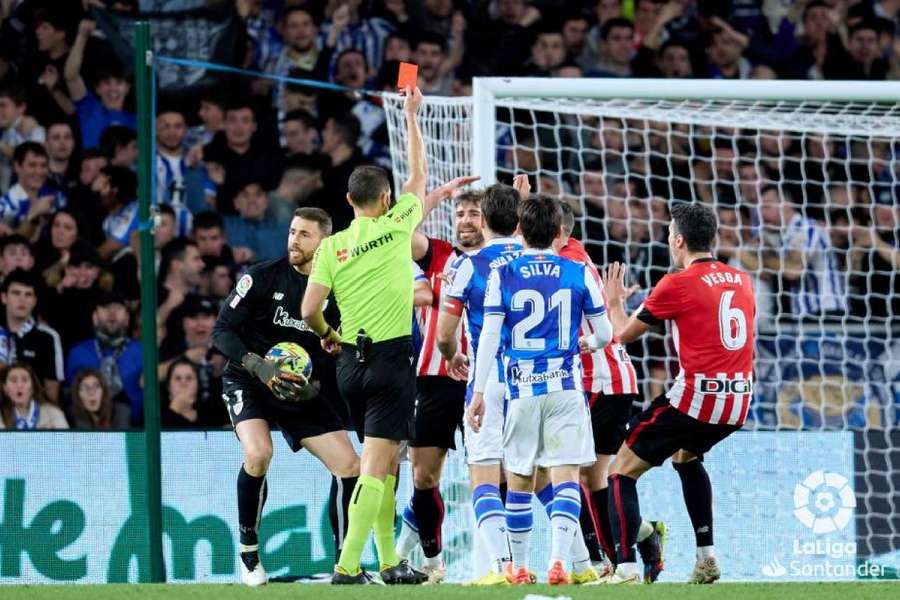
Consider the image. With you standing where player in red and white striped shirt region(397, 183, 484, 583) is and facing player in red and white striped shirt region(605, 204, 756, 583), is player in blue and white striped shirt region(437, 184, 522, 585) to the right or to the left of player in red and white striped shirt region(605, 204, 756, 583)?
right

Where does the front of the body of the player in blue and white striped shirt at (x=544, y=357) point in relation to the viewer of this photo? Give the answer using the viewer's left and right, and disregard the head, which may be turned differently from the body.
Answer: facing away from the viewer

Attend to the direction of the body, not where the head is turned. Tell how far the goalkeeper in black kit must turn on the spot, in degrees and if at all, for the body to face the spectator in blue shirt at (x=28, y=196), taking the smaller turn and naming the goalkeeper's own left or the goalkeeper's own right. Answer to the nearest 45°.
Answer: approximately 135° to the goalkeeper's own right

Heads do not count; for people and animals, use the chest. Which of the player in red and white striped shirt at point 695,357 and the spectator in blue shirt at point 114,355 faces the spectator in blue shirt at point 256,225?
the player in red and white striped shirt

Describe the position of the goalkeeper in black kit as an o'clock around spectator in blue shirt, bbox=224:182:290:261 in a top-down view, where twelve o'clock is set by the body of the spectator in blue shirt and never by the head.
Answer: The goalkeeper in black kit is roughly at 12 o'clock from the spectator in blue shirt.

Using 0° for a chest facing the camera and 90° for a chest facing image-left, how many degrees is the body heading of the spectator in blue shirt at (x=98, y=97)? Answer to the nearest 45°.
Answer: approximately 0°

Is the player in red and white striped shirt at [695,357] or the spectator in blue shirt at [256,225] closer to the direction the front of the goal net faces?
the player in red and white striped shirt

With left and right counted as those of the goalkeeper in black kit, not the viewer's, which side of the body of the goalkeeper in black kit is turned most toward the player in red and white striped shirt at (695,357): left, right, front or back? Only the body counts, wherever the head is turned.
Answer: left

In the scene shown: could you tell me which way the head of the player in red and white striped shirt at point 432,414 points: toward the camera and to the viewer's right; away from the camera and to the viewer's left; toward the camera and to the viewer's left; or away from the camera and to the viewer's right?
toward the camera and to the viewer's left

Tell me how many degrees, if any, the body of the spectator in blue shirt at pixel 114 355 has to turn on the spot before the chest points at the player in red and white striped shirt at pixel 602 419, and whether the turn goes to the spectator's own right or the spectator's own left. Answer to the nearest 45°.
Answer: approximately 45° to the spectator's own left

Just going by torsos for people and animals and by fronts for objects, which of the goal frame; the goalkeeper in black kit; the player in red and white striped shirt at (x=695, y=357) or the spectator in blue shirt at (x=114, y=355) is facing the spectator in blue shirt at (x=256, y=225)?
the player in red and white striped shirt

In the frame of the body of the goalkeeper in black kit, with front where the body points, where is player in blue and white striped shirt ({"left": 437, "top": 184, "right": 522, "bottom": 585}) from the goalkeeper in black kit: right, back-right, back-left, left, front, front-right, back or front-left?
front-left

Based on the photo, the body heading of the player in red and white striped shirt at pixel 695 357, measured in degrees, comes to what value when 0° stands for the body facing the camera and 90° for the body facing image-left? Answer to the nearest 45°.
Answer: approximately 135°
